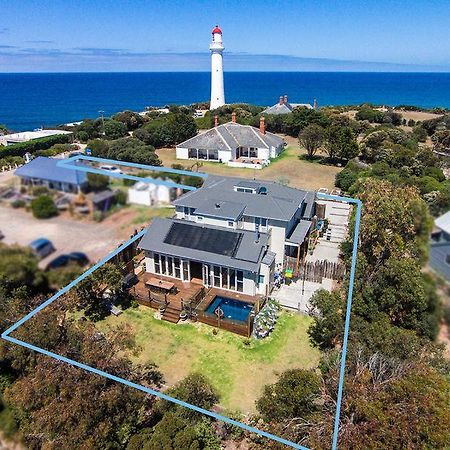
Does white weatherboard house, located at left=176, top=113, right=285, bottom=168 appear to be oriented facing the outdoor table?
yes

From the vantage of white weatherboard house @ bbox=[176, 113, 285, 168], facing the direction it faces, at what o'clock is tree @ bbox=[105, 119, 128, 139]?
The tree is roughly at 4 o'clock from the white weatherboard house.

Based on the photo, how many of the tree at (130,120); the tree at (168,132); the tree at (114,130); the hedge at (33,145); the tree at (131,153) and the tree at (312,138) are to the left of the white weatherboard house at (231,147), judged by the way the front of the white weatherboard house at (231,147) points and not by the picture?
1

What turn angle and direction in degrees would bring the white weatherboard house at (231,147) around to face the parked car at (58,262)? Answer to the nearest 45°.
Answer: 0° — it already faces it

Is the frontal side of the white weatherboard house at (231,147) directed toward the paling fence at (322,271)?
yes

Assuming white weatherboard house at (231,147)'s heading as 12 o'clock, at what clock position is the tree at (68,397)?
The tree is roughly at 12 o'clock from the white weatherboard house.

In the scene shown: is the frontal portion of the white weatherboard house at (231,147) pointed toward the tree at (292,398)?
yes

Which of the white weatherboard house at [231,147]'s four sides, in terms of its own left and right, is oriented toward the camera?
front

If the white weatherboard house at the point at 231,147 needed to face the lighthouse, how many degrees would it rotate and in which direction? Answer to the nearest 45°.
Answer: approximately 180°

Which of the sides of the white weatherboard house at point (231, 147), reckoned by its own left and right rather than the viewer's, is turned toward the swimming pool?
front

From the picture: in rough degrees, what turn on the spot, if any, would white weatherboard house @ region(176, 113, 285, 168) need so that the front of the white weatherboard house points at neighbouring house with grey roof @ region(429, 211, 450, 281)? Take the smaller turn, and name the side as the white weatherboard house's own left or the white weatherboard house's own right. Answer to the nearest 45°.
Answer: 0° — it already faces it

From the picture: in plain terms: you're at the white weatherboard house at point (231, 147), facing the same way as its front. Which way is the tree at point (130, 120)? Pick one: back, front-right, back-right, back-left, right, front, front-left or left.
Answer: back-right

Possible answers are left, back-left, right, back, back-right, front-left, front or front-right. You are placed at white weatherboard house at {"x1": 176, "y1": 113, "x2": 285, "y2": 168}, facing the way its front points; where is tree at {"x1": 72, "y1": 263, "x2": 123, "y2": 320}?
front

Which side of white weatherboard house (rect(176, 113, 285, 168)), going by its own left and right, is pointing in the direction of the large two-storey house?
front

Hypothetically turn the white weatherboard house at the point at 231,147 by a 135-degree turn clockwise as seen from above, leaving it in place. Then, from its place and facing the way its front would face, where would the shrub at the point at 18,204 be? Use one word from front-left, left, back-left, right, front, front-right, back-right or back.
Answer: back-left
